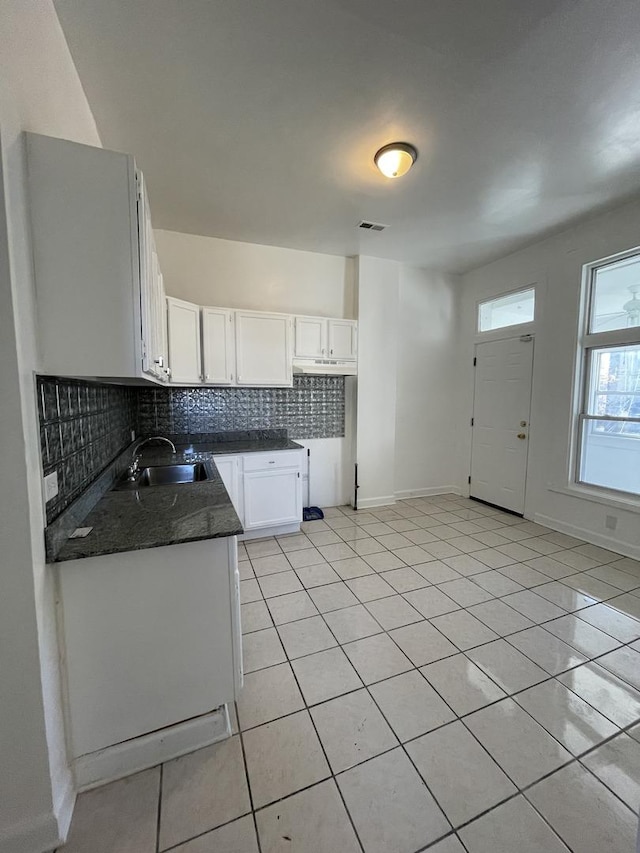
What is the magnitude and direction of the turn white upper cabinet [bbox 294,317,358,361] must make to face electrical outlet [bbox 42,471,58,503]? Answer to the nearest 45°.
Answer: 0° — it already faces it

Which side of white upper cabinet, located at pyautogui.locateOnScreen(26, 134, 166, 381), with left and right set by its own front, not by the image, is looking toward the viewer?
right

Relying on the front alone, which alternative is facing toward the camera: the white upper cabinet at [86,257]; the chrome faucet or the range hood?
the range hood

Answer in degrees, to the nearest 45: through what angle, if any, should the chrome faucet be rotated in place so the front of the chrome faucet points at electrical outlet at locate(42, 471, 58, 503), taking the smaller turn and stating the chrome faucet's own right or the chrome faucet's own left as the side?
approximately 90° to the chrome faucet's own right

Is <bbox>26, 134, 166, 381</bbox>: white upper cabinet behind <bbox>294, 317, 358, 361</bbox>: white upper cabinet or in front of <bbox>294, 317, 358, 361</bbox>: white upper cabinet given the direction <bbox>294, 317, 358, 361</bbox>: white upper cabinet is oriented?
in front

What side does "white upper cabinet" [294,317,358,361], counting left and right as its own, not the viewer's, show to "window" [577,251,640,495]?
left

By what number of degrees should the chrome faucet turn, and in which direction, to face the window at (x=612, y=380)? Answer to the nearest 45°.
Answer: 0° — it already faces it

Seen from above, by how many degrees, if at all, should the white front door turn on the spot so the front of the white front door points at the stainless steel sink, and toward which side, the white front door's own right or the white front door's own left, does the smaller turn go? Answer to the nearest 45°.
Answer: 0° — it already faces it

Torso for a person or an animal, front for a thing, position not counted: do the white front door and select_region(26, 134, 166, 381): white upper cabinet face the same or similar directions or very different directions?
very different directions

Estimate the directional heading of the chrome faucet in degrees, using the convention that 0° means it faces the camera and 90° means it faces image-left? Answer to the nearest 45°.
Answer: approximately 270°

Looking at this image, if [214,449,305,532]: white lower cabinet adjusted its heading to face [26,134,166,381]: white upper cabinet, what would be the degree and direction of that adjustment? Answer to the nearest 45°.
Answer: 0° — it already faces it

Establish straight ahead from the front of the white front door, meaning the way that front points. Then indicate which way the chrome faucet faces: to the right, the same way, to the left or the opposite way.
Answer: the opposite way
